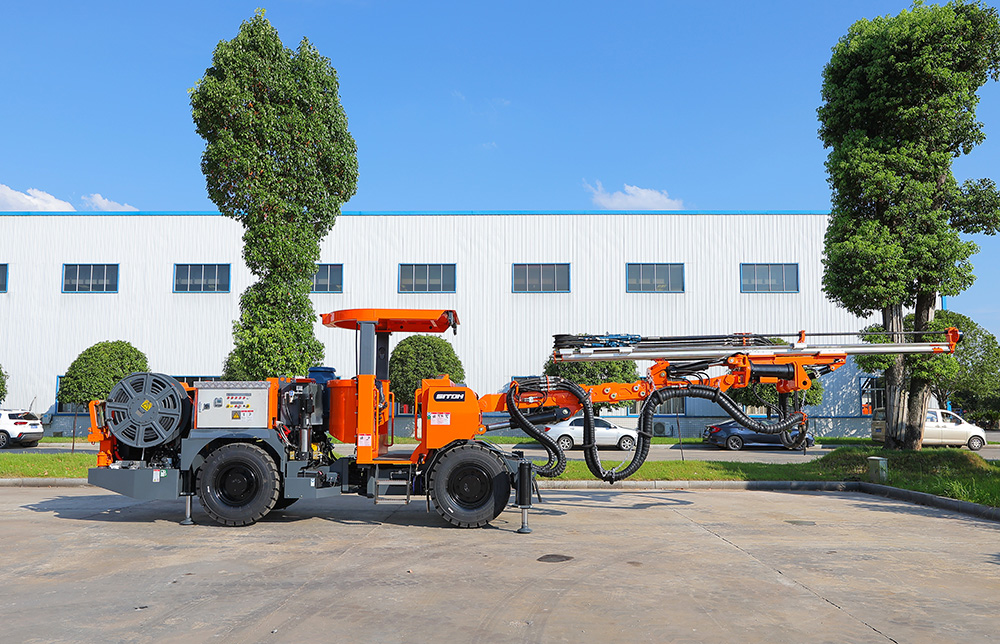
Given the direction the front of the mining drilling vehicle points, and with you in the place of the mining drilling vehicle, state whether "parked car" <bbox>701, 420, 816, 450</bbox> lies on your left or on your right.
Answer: on your left

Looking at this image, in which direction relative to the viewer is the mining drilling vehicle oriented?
to the viewer's right

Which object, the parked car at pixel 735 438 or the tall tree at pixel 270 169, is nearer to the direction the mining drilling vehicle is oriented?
the parked car

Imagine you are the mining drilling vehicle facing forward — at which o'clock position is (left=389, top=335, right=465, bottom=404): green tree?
The green tree is roughly at 9 o'clock from the mining drilling vehicle.

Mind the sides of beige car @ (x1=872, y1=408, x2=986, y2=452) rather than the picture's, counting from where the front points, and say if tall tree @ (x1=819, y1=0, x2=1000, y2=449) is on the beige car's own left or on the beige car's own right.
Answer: on the beige car's own right

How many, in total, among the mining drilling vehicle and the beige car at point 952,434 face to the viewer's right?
2

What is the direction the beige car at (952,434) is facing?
to the viewer's right

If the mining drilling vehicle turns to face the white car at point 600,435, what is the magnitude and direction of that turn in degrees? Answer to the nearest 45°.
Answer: approximately 90° to its left
